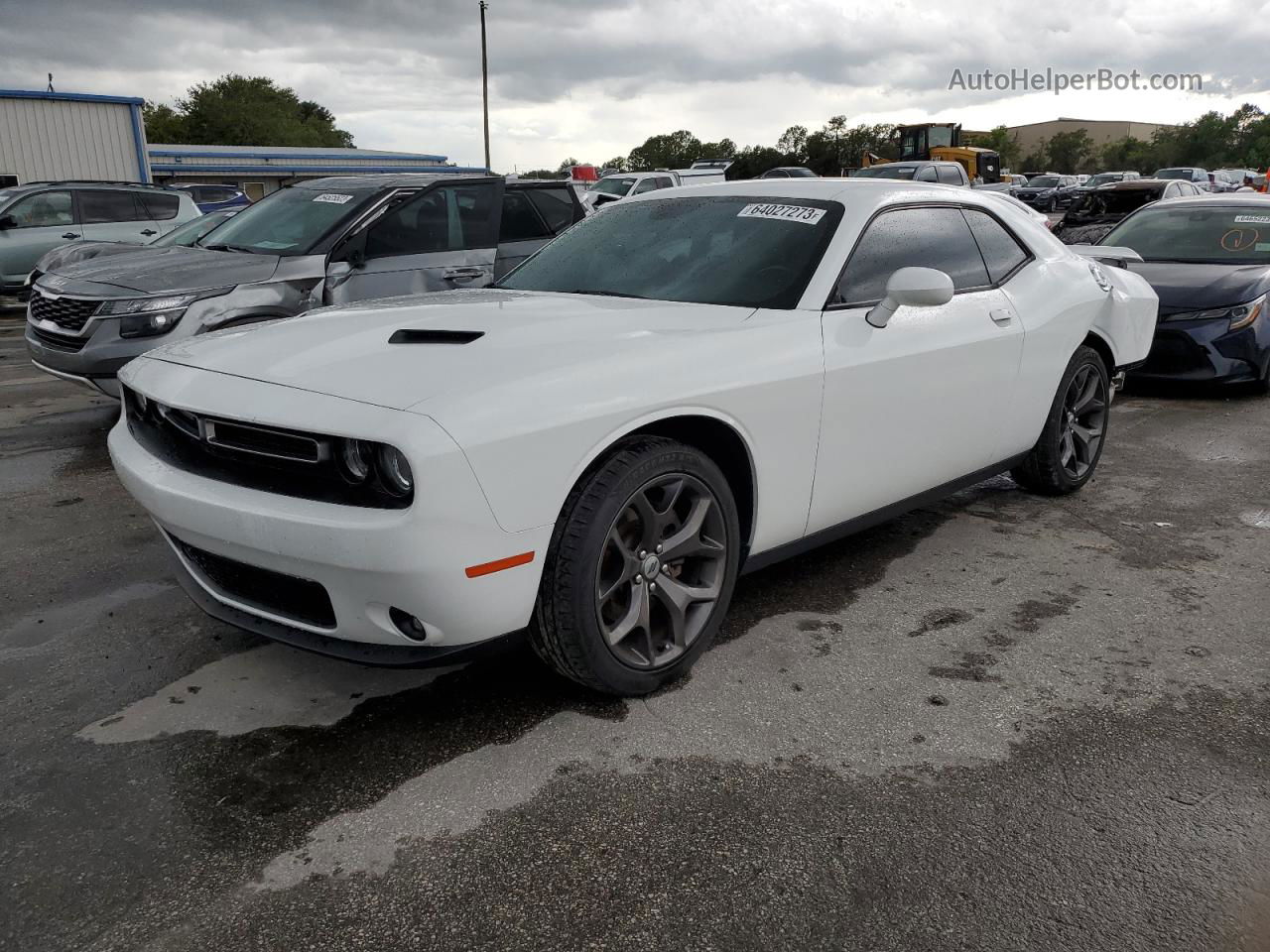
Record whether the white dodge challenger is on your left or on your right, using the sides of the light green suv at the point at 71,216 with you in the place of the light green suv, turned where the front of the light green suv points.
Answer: on your left

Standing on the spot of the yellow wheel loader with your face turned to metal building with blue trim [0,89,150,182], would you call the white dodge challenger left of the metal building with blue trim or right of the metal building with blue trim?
left

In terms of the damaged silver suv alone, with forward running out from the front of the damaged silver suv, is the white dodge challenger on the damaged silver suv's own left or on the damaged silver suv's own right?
on the damaged silver suv's own left

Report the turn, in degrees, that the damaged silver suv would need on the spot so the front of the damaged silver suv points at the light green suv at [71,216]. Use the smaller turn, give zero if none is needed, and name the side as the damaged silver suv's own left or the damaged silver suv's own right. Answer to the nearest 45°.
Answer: approximately 135° to the damaged silver suv's own right

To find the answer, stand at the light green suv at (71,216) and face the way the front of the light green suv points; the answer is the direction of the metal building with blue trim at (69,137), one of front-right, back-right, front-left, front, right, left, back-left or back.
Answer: right

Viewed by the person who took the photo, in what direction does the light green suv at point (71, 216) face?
facing to the left of the viewer

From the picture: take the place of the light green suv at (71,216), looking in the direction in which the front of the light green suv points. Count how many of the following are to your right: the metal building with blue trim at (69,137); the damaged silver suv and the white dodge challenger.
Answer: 1

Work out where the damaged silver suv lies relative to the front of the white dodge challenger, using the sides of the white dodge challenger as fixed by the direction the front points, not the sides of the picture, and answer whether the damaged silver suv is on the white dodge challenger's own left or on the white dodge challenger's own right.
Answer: on the white dodge challenger's own right

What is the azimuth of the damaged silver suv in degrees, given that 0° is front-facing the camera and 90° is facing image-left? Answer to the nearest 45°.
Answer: approximately 45°

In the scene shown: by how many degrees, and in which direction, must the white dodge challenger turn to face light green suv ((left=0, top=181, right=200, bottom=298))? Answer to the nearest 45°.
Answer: approximately 90° to its right

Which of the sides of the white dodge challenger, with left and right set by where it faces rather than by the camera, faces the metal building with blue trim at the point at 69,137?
right

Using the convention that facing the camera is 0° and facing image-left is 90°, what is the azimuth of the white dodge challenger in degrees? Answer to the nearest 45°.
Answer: approximately 45°
